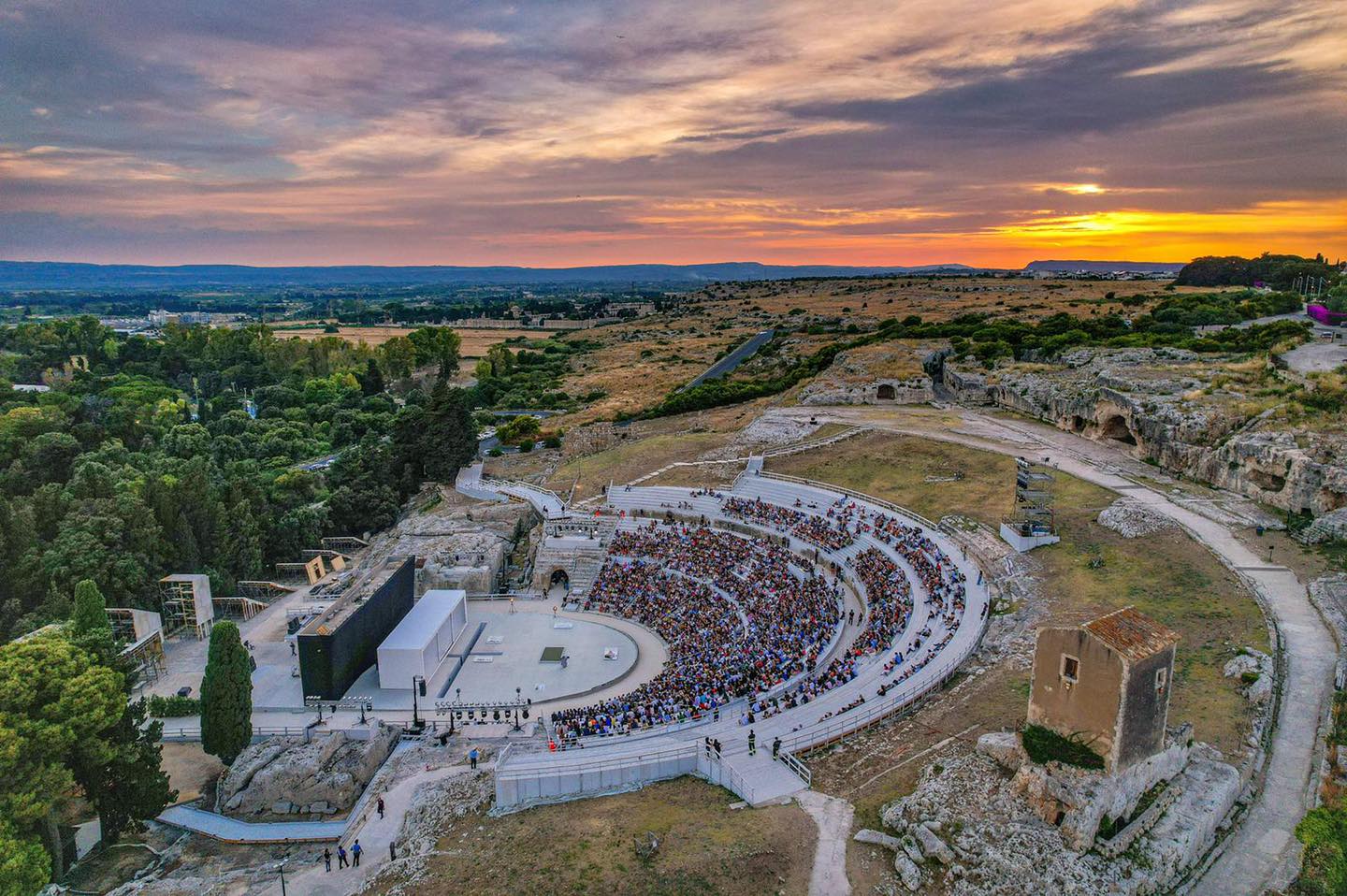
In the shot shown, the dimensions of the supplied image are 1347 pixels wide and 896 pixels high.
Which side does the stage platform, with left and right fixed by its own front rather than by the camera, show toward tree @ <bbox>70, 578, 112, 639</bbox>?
back

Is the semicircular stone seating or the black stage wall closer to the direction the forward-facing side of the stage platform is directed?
the semicircular stone seating

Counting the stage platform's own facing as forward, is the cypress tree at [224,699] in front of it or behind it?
behind

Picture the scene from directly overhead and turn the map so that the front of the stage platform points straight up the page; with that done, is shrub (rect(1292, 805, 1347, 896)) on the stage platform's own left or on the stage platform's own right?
on the stage platform's own right

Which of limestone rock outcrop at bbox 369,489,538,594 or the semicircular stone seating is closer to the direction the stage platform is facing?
the semicircular stone seating

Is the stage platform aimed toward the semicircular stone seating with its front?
yes

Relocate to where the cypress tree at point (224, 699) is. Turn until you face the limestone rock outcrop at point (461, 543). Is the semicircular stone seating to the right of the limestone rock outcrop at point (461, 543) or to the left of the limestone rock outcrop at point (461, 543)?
right

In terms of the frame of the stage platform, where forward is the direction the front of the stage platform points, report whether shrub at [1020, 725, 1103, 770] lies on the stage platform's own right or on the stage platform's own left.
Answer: on the stage platform's own right

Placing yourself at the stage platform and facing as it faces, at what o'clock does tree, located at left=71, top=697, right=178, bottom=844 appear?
The tree is roughly at 5 o'clock from the stage platform.

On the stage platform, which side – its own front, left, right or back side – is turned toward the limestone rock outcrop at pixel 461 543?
left

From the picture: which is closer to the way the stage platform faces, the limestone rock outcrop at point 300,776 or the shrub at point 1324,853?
the shrub

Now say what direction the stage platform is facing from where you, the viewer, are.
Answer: facing to the right of the viewer
